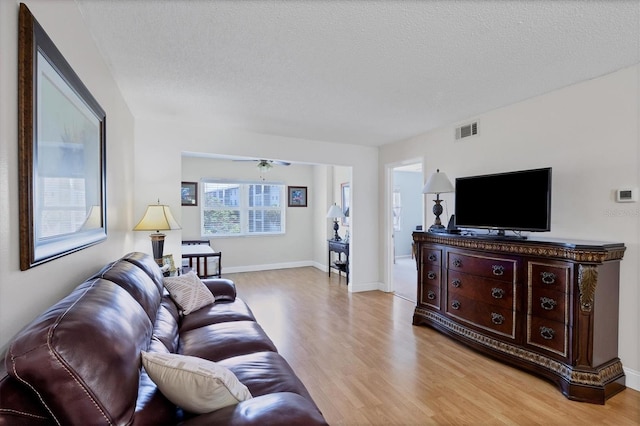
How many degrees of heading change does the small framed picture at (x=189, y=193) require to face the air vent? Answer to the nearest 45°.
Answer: approximately 45° to its left

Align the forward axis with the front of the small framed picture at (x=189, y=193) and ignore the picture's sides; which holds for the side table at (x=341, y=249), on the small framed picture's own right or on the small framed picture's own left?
on the small framed picture's own left

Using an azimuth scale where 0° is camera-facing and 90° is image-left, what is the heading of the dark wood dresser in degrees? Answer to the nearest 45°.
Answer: approximately 45°

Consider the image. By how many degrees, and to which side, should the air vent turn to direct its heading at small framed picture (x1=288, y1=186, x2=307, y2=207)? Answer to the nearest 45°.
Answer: approximately 90° to its right

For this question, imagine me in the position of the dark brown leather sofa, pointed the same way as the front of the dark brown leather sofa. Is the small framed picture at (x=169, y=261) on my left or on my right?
on my left

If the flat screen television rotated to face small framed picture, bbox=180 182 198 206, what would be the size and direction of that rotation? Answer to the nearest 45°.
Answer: approximately 45° to its right

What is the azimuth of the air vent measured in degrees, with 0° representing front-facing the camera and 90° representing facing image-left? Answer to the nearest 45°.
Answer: approximately 45°

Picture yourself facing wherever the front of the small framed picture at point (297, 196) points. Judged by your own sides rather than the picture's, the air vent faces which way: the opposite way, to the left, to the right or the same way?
to the right

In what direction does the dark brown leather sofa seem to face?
to the viewer's right

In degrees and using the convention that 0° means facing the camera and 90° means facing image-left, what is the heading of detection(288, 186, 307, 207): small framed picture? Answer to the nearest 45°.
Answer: approximately 0°

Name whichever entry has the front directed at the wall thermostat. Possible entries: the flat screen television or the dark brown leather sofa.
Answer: the dark brown leather sofa
